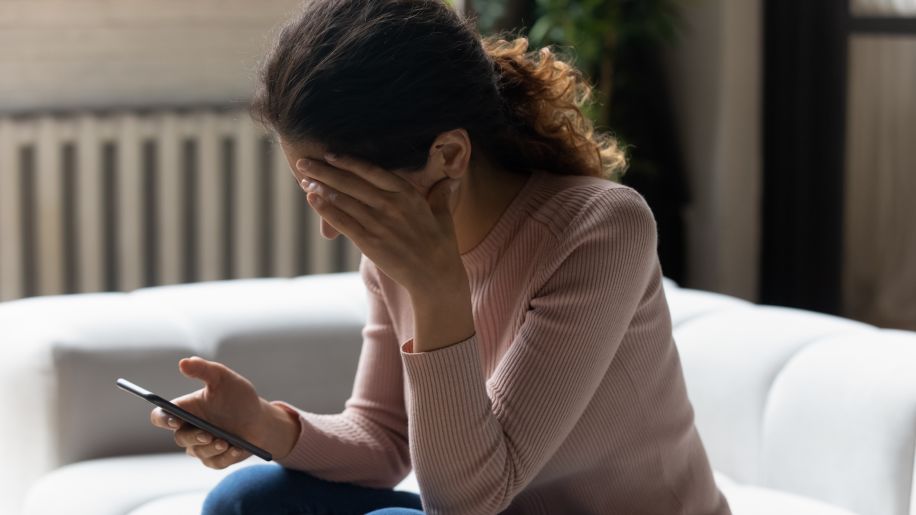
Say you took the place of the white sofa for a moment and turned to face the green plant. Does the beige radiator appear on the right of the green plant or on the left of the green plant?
left

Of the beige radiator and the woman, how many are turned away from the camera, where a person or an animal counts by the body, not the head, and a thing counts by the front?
0

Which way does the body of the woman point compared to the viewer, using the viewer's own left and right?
facing the viewer and to the left of the viewer

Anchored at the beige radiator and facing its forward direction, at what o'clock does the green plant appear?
The green plant is roughly at 9 o'clock from the beige radiator.

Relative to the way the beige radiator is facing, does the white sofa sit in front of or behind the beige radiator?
in front

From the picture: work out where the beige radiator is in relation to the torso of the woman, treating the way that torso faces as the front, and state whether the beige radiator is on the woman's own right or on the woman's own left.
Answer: on the woman's own right

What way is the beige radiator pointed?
toward the camera

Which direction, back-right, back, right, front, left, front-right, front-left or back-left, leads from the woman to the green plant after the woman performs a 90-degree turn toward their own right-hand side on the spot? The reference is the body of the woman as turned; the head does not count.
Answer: front-right
